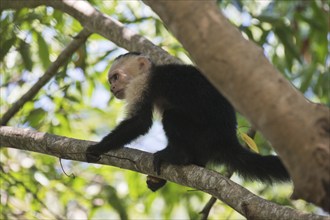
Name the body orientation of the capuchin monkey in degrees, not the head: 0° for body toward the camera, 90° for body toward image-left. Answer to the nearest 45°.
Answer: approximately 90°

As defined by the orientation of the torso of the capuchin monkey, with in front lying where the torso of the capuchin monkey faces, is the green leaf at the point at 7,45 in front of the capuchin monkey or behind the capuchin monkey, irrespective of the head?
in front

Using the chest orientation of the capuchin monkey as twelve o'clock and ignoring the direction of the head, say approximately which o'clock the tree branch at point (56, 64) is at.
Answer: The tree branch is roughly at 1 o'clock from the capuchin monkey.

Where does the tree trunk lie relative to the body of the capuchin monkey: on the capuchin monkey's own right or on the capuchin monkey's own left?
on the capuchin monkey's own left

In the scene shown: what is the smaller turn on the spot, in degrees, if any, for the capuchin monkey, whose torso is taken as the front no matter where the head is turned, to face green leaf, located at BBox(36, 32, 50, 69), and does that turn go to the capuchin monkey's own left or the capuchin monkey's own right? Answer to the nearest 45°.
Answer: approximately 45° to the capuchin monkey's own right

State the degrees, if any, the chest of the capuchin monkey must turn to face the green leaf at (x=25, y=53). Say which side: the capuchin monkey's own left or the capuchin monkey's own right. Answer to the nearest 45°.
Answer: approximately 45° to the capuchin monkey's own right
